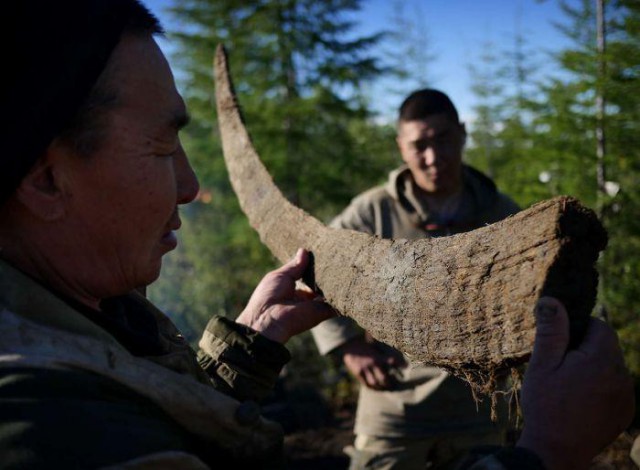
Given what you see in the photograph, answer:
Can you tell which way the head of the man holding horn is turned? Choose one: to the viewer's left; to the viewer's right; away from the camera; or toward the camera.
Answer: to the viewer's right

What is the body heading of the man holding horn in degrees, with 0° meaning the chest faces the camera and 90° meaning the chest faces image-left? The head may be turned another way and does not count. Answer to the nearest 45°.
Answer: approximately 270°
